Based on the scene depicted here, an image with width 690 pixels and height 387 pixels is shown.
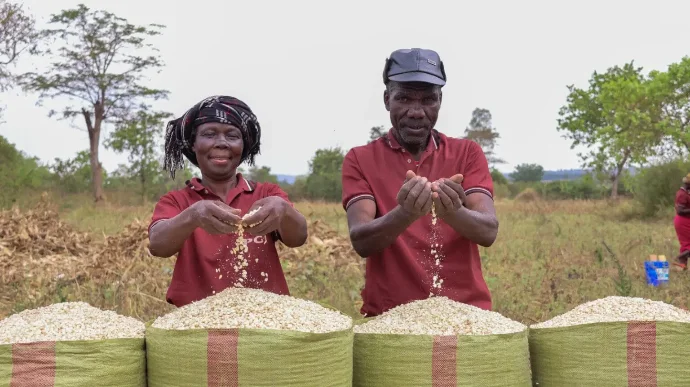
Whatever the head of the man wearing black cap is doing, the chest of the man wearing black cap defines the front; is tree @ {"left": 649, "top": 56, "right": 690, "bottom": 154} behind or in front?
behind

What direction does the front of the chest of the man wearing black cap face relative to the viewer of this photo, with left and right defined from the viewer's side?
facing the viewer

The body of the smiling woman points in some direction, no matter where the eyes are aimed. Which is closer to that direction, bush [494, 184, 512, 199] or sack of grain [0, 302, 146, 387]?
the sack of grain

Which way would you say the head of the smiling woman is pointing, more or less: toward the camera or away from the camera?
toward the camera

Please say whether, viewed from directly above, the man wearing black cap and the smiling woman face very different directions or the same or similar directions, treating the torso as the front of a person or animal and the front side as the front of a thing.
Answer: same or similar directions

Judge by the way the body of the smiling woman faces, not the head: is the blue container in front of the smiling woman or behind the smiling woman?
behind

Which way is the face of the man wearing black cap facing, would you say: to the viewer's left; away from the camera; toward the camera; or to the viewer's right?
toward the camera

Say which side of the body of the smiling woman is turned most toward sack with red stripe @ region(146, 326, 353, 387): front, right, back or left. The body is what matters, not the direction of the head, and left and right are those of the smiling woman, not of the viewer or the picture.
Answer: front

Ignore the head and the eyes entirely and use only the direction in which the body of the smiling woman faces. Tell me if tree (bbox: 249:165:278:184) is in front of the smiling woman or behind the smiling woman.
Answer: behind

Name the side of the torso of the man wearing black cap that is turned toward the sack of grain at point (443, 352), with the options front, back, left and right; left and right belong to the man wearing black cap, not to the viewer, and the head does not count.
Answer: front

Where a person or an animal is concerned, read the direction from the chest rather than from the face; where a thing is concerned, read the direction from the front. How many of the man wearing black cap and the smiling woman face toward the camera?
2

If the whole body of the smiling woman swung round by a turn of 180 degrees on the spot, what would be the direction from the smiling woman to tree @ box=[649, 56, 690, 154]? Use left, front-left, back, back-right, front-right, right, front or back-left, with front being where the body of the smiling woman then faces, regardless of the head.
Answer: front-right

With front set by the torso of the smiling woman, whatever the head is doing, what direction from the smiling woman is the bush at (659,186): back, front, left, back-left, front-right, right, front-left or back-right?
back-left
